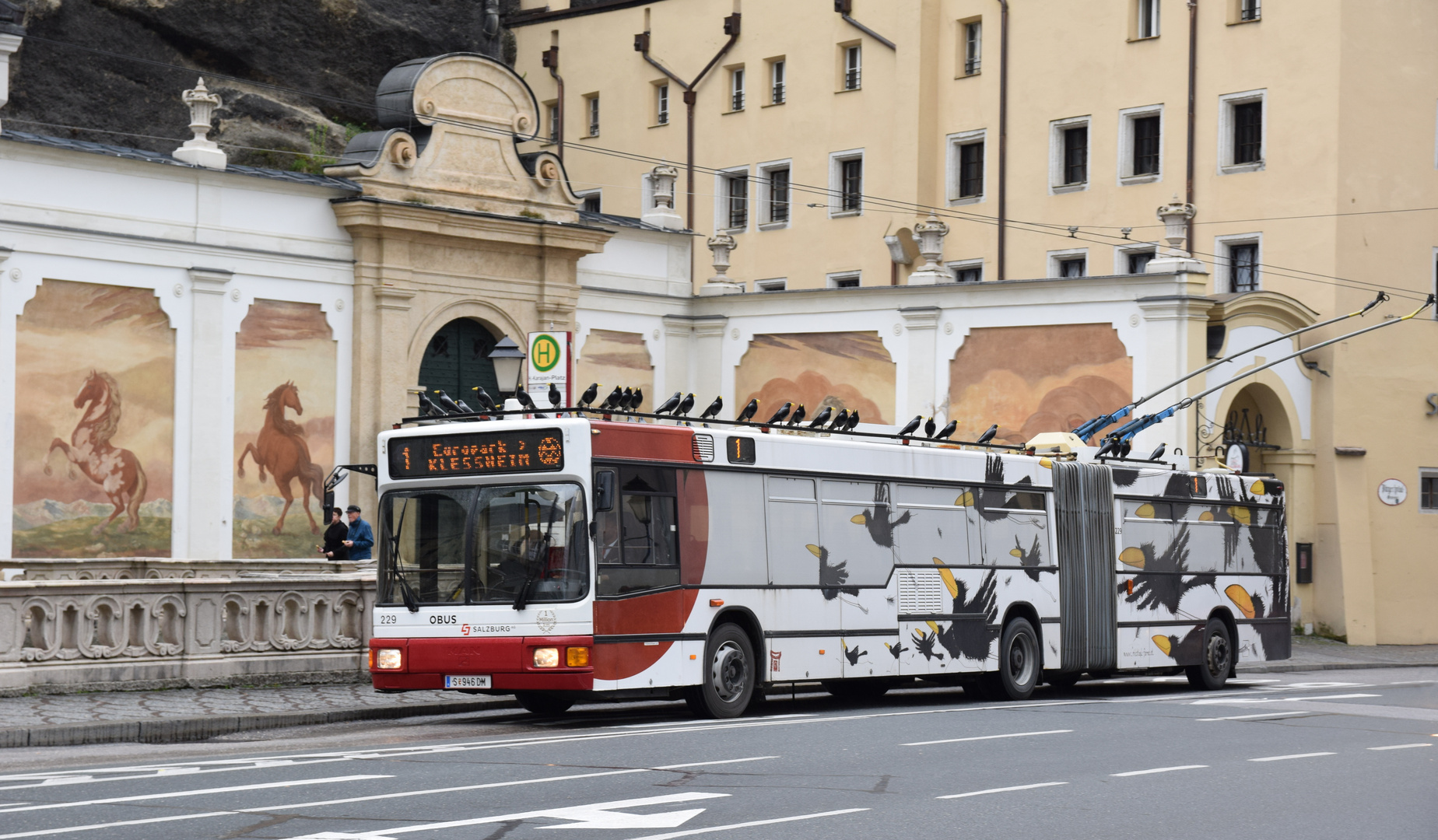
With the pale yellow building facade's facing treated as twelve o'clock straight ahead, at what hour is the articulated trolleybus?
The articulated trolleybus is roughly at 11 o'clock from the pale yellow building facade.

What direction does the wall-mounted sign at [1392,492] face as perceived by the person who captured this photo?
facing the viewer

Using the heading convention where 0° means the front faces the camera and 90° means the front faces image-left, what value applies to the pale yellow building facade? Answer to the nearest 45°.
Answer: approximately 45°

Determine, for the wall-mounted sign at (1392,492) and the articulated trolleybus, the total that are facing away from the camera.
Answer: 0

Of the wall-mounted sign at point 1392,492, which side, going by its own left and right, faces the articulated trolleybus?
front

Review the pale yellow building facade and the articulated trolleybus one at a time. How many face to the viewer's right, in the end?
0

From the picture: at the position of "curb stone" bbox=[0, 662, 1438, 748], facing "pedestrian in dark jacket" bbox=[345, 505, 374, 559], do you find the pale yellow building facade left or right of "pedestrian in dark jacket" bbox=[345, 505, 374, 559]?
right

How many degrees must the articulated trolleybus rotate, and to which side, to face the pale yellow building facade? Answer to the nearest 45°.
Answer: approximately 180°

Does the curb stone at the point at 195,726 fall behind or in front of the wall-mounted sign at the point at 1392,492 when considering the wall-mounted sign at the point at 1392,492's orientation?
in front

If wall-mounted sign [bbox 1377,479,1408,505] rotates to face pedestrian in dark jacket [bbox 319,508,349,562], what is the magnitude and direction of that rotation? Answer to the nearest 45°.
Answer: approximately 45° to its right

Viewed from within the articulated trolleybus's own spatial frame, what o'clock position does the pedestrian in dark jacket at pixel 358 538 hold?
The pedestrian in dark jacket is roughly at 3 o'clock from the articulated trolleybus.

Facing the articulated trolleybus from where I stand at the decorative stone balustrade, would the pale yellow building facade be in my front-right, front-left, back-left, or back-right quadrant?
front-left

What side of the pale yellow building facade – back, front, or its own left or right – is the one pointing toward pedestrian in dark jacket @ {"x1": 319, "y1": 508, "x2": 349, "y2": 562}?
front

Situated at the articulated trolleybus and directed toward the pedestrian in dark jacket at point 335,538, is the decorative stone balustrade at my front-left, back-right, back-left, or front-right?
front-left

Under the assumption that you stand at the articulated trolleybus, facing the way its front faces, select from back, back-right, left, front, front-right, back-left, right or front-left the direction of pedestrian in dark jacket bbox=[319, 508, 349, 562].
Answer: right

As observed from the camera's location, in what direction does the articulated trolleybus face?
facing the viewer and to the left of the viewer
